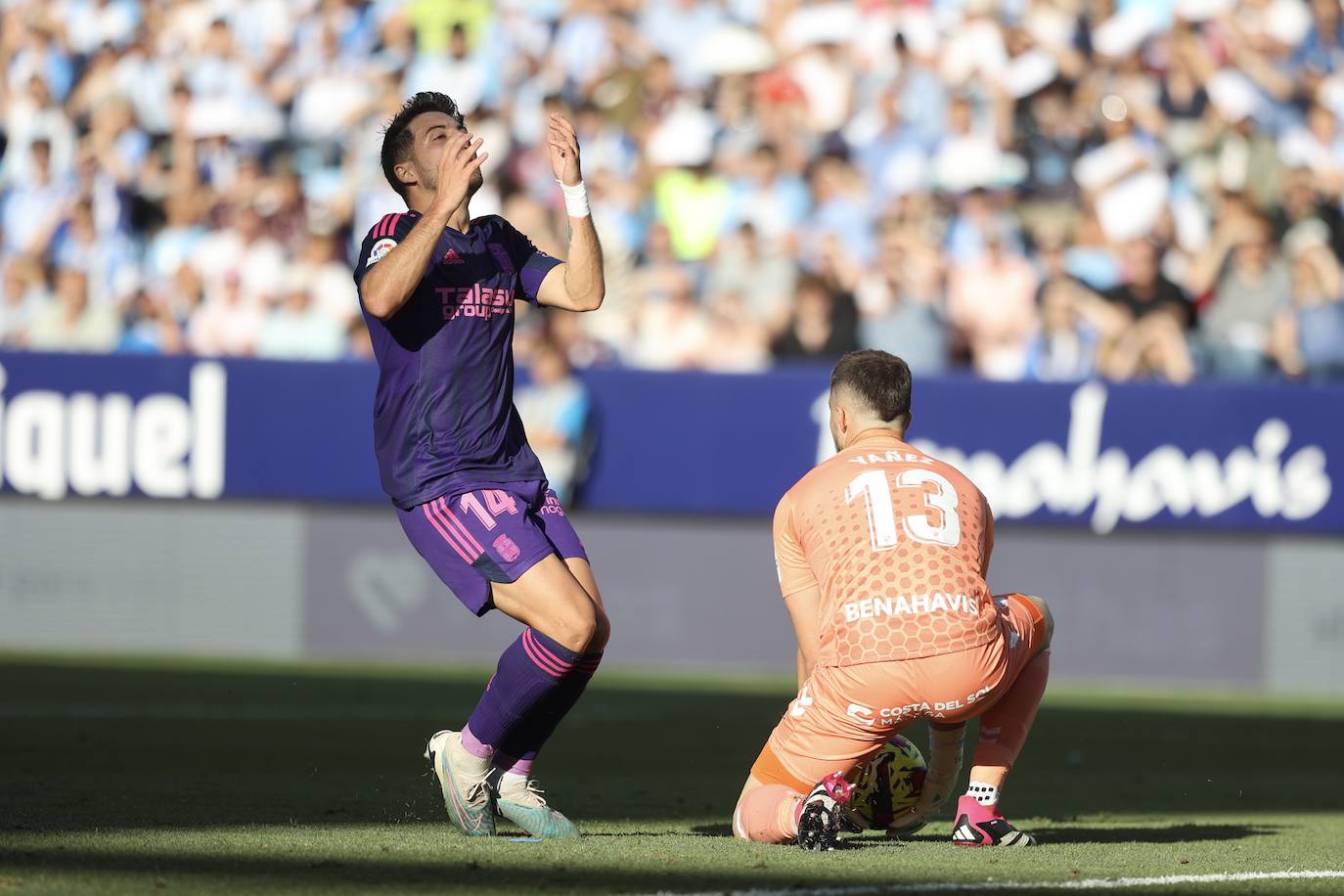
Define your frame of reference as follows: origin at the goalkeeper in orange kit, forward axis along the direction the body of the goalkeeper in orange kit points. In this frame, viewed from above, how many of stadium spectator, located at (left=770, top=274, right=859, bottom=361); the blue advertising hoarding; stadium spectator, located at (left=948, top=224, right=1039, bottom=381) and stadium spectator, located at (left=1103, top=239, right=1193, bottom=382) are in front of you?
4

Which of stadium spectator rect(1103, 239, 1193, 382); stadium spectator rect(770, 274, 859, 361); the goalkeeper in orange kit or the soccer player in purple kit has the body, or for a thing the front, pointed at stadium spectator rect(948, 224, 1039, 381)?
the goalkeeper in orange kit

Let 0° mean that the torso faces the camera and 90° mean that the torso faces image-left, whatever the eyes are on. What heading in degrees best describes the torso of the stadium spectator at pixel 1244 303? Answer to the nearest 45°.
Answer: approximately 0°

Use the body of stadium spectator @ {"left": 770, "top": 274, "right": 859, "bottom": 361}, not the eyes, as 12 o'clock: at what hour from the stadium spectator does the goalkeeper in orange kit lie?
The goalkeeper in orange kit is roughly at 12 o'clock from the stadium spectator.

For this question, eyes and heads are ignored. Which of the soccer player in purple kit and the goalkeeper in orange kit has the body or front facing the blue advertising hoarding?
the goalkeeper in orange kit

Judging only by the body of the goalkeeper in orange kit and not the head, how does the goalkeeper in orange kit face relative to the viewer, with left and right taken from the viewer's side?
facing away from the viewer

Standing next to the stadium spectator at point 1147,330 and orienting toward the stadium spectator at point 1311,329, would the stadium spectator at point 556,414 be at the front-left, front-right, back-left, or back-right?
back-right

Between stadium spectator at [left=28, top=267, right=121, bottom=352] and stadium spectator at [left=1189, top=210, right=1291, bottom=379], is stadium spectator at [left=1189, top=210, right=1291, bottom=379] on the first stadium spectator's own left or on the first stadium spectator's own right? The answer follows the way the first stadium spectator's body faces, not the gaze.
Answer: on the first stadium spectator's own left

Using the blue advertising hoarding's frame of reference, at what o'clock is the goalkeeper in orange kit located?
The goalkeeper in orange kit is roughly at 12 o'clock from the blue advertising hoarding.
